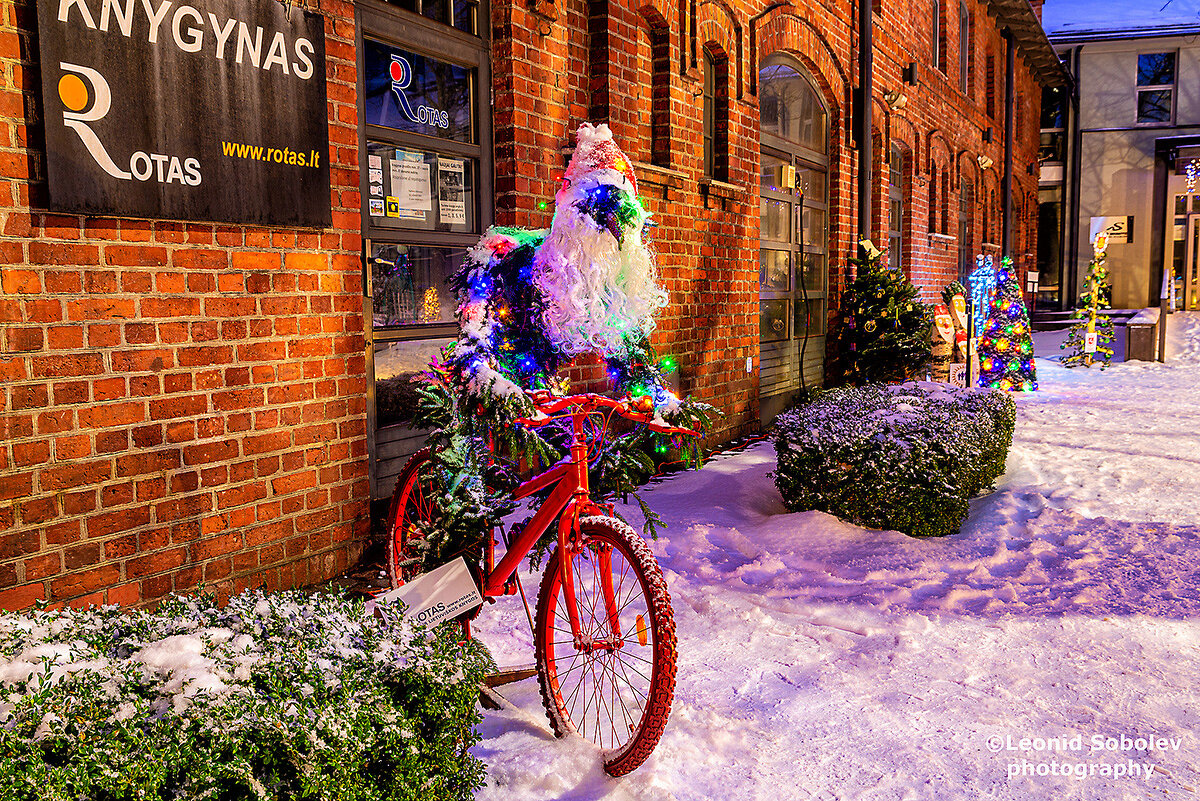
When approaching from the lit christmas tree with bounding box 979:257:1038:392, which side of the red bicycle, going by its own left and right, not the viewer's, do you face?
left

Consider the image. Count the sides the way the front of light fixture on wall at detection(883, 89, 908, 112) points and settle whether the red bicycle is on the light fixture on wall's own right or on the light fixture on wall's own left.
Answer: on the light fixture on wall's own right

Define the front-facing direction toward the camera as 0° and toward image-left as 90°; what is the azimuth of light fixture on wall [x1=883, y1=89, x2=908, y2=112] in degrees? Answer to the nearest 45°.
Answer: approximately 315°

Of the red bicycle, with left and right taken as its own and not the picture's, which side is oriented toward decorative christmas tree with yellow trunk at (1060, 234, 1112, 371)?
left

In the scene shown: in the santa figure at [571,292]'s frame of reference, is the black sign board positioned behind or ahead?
behind

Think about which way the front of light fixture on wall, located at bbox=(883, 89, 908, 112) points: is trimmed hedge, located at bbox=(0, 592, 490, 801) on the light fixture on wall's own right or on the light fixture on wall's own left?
on the light fixture on wall's own right

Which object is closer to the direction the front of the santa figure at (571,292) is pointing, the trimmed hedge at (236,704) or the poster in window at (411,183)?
the trimmed hedge
